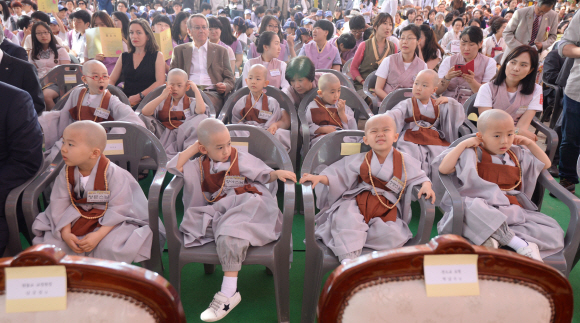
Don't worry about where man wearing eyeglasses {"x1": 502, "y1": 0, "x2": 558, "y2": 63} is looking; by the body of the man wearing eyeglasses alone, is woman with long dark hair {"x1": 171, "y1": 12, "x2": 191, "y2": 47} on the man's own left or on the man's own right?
on the man's own right

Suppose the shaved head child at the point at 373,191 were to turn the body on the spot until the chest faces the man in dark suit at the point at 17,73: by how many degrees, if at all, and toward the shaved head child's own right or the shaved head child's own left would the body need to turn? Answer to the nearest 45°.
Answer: approximately 90° to the shaved head child's own right

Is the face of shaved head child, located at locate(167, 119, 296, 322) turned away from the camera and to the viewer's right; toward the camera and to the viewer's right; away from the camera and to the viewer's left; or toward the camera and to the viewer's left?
toward the camera and to the viewer's right

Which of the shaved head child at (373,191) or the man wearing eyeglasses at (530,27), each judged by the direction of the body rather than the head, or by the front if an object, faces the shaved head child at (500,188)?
the man wearing eyeglasses

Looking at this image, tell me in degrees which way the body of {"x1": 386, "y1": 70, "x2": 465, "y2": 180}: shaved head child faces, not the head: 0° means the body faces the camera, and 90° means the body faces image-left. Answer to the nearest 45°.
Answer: approximately 0°

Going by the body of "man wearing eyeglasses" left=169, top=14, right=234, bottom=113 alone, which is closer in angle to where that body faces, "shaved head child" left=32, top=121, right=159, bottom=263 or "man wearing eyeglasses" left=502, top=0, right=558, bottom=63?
the shaved head child

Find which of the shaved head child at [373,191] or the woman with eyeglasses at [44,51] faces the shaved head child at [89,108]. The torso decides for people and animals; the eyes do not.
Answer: the woman with eyeglasses

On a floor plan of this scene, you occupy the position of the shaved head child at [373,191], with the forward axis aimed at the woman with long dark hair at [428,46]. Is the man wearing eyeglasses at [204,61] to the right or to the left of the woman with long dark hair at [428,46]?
left

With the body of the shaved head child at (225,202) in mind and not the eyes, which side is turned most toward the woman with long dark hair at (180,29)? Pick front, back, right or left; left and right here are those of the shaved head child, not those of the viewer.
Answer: back
